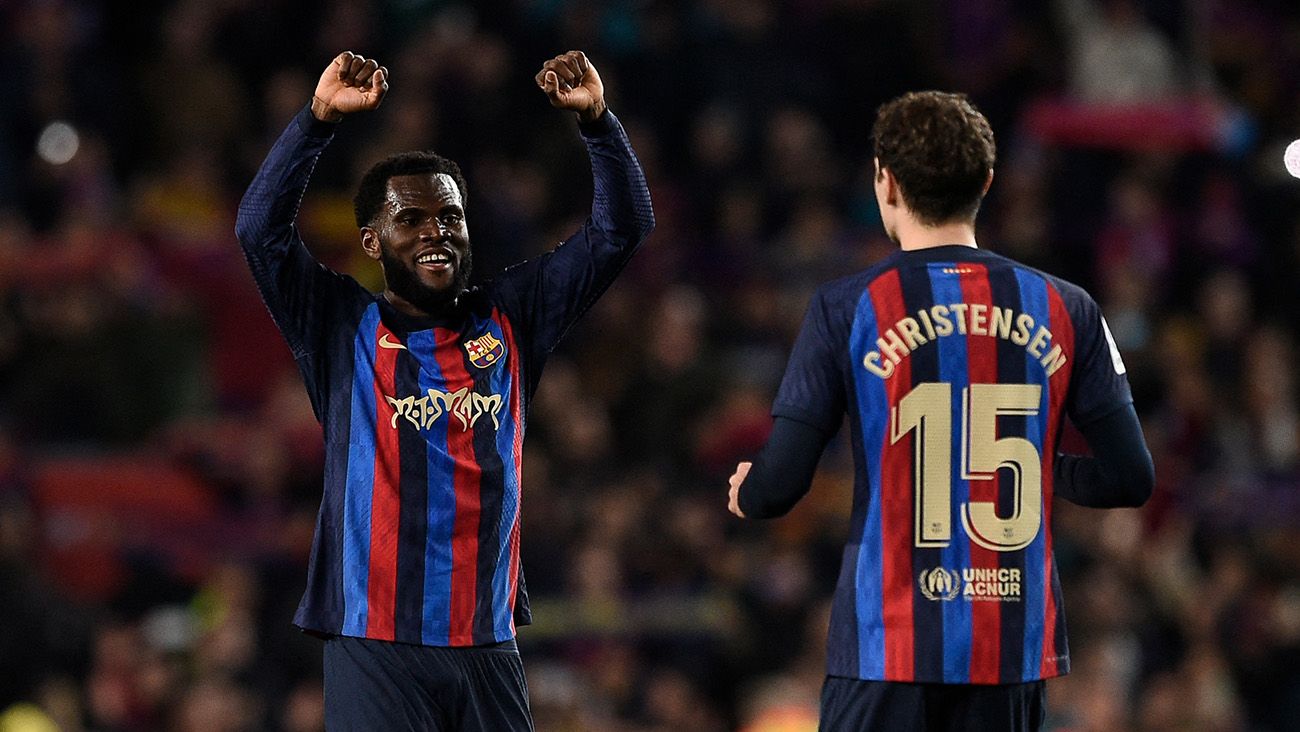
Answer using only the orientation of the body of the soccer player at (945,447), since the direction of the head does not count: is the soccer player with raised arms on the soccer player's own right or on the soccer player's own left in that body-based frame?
on the soccer player's own left

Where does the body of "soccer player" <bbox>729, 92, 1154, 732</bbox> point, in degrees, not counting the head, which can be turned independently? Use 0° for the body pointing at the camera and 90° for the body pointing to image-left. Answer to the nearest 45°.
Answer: approximately 180°

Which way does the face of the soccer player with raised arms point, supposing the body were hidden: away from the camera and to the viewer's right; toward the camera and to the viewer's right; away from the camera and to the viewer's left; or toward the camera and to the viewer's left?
toward the camera and to the viewer's right
